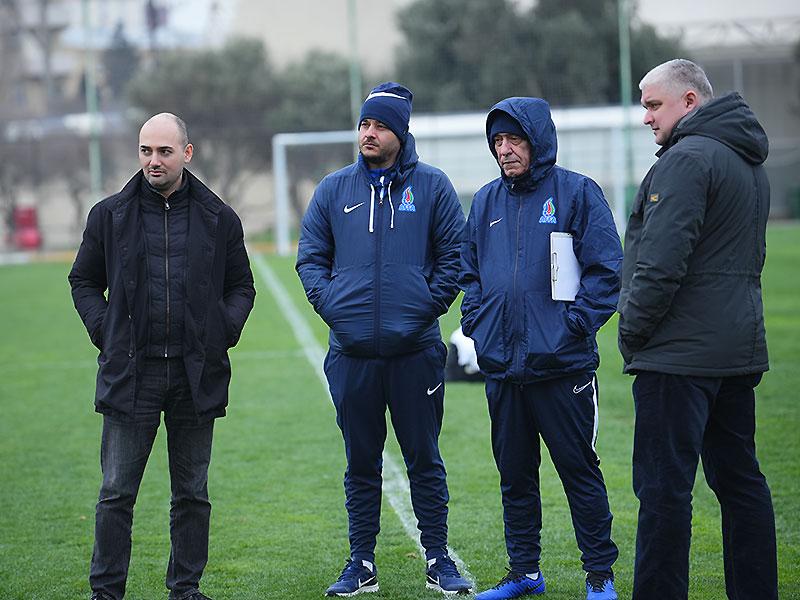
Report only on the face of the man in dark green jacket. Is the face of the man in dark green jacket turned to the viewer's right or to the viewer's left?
to the viewer's left

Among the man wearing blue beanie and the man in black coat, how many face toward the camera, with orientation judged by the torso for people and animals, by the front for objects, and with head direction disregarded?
2

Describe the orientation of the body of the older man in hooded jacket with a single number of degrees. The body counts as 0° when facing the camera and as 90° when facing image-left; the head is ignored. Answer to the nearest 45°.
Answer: approximately 45°

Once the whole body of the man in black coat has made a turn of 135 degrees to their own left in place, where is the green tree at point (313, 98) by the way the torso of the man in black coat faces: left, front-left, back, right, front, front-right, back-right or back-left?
front-left

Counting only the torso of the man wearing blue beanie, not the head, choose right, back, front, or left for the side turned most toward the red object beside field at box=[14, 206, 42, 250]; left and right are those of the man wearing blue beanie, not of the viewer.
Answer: back

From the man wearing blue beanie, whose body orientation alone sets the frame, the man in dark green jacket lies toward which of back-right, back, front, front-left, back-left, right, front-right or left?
front-left

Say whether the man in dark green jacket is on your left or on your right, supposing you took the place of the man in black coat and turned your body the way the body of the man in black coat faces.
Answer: on your left

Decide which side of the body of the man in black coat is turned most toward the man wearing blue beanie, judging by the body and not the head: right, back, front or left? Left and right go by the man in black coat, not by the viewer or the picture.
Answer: left

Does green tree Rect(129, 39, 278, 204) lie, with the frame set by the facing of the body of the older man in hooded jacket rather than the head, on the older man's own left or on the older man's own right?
on the older man's own right

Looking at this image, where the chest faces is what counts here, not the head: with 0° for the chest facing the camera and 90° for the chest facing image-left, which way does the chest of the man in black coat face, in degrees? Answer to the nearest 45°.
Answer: approximately 0°

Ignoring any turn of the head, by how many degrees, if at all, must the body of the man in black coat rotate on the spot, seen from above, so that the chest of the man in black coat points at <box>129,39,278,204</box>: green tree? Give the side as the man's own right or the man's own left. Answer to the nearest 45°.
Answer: approximately 180°

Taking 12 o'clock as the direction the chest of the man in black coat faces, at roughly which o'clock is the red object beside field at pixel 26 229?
The red object beside field is roughly at 6 o'clock from the man in black coat.
